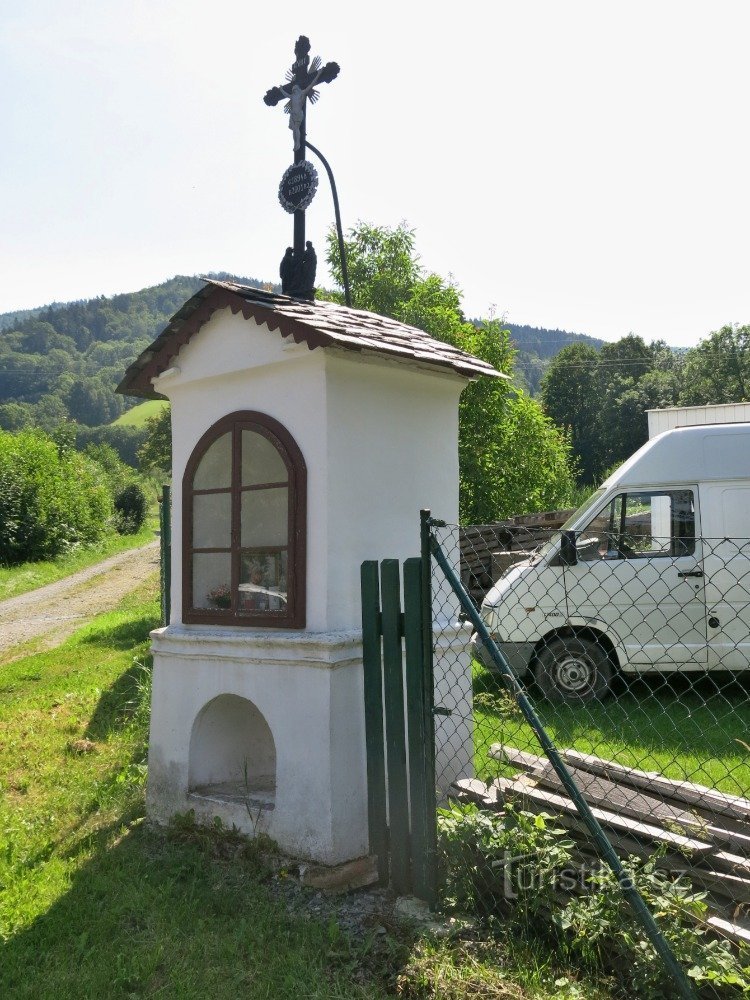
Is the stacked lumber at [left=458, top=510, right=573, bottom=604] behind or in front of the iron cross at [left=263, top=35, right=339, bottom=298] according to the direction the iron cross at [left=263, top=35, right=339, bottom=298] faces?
behind

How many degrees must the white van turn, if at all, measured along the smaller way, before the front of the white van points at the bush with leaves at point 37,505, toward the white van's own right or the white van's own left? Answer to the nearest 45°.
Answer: approximately 45° to the white van's own right

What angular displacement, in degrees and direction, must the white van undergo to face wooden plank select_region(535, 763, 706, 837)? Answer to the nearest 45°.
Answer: approximately 90° to its left

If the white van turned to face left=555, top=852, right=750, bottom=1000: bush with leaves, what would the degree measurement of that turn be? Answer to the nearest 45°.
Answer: approximately 90° to its left

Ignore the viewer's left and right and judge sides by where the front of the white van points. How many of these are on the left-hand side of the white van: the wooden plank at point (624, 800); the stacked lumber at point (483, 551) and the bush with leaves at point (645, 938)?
2

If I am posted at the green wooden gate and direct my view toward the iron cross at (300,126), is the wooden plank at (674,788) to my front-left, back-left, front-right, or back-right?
back-right

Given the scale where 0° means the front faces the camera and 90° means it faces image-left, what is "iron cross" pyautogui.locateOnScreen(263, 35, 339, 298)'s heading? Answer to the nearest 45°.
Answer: approximately 45°

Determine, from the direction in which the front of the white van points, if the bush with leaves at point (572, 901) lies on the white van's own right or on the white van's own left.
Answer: on the white van's own left

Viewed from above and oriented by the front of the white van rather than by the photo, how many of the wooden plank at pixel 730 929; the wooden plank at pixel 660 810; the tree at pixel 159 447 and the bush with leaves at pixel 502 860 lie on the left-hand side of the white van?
3

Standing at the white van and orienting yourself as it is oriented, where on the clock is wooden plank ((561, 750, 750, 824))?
The wooden plank is roughly at 9 o'clock from the white van.

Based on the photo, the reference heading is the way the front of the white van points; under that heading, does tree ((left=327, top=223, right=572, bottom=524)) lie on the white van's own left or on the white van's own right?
on the white van's own right

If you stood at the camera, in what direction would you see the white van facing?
facing to the left of the viewer
